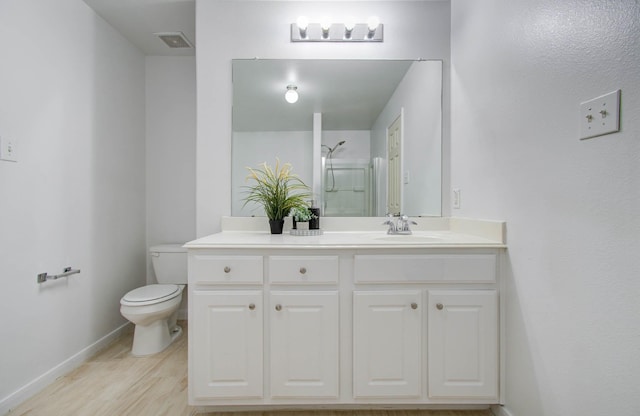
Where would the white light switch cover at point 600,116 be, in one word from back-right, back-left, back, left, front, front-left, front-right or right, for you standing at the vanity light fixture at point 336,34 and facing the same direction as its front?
front-left

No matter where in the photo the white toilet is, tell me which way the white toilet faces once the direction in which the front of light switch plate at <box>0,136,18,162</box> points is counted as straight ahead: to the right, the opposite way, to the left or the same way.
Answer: to the right

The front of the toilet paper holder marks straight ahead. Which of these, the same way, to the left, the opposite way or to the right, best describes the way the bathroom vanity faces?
to the right

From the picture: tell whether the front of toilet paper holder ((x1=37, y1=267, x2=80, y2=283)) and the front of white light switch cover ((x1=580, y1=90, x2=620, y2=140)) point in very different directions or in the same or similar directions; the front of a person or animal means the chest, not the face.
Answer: very different directions

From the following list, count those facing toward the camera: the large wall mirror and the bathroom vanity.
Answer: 2

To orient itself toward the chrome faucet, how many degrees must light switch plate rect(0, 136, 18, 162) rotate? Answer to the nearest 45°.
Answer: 0° — it already faces it
